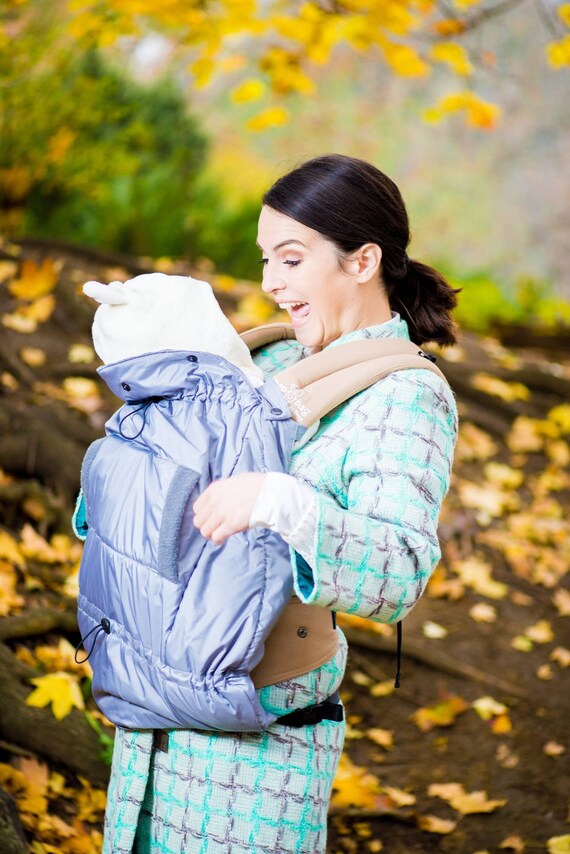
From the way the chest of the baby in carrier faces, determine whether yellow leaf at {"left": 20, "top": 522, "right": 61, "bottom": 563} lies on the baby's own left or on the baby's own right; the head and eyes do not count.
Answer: on the baby's own left

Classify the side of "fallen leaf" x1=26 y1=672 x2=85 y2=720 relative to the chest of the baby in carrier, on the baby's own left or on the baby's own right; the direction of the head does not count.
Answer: on the baby's own left

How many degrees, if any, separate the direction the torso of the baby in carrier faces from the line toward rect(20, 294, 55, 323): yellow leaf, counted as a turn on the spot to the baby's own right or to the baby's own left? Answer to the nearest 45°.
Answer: approximately 45° to the baby's own left

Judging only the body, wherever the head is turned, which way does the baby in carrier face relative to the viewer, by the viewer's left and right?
facing away from the viewer and to the right of the viewer

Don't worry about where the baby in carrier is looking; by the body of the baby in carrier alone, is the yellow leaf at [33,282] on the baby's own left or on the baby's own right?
on the baby's own left
